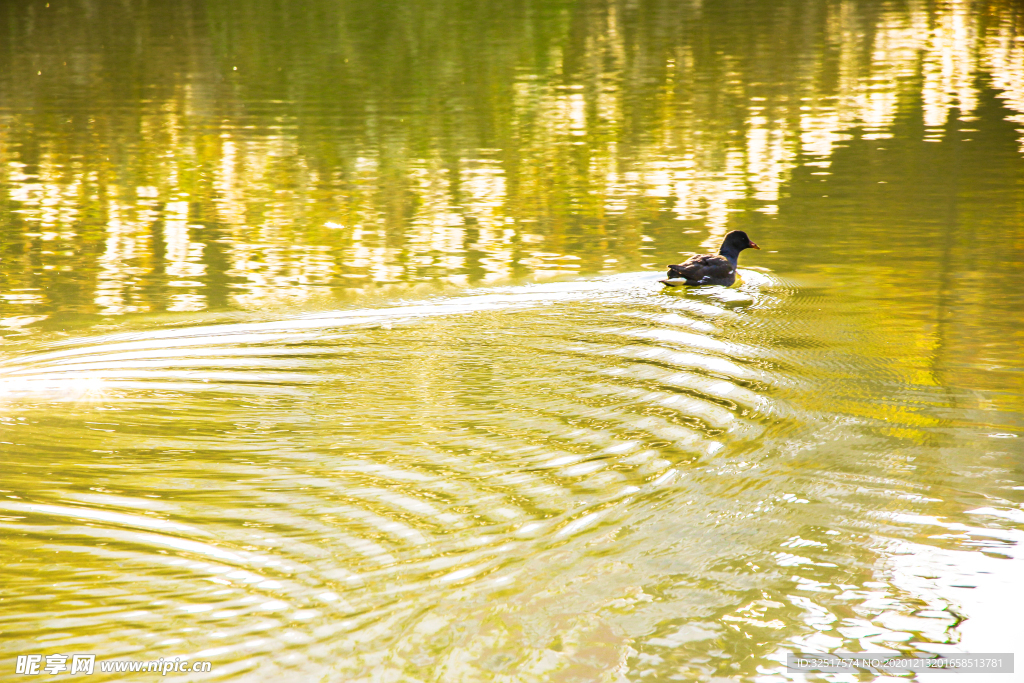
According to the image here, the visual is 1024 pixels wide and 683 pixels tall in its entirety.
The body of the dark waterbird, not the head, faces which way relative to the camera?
to the viewer's right
